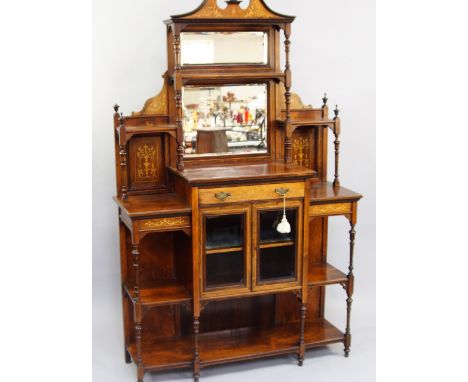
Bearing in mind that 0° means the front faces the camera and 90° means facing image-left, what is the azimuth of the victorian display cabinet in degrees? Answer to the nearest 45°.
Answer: approximately 315°
